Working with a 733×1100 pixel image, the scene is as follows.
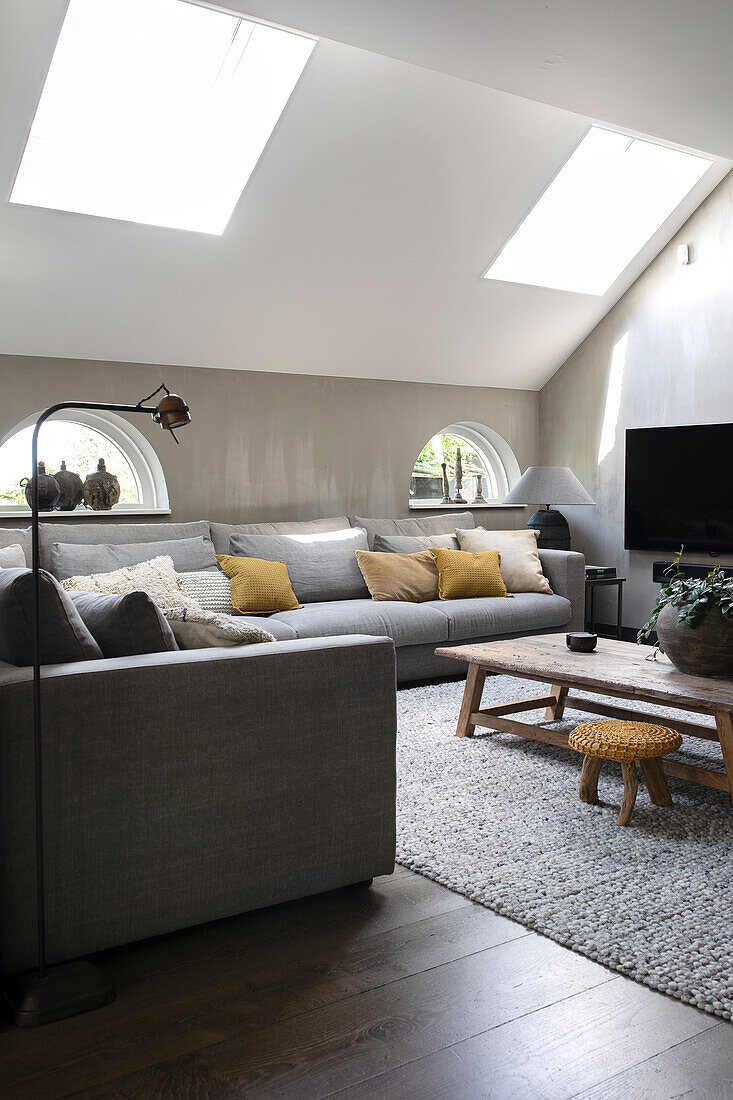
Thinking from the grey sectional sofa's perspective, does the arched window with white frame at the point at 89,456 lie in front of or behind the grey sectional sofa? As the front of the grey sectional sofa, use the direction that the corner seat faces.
behind

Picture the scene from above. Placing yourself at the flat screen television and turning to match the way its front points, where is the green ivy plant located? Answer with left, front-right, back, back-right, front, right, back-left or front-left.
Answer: front-left

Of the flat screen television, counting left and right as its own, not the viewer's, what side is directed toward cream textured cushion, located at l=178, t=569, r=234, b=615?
front

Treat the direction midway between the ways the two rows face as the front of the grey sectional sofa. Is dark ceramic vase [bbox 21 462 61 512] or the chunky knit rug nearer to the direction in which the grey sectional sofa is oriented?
the chunky knit rug

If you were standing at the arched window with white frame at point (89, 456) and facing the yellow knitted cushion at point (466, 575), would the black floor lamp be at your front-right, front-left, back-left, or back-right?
front-right

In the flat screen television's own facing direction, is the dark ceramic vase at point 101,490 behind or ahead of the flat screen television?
ahead

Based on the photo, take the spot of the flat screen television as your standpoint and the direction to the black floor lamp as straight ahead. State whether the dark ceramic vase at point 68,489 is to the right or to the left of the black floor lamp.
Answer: right

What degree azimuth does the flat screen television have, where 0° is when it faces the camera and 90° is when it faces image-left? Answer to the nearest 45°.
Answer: approximately 45°

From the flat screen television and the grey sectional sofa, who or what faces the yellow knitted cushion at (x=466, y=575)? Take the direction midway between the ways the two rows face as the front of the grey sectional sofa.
the flat screen television

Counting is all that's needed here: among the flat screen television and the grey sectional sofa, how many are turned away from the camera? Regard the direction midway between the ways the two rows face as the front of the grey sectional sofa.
0

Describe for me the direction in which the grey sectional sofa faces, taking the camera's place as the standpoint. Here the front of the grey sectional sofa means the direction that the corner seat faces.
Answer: facing the viewer and to the right of the viewer

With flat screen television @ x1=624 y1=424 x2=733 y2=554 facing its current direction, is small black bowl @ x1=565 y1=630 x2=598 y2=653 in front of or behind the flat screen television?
in front

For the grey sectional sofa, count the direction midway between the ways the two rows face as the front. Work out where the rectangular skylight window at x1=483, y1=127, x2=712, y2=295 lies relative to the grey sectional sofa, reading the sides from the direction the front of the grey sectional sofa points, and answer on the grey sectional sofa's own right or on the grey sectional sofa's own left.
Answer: on the grey sectional sofa's own left
